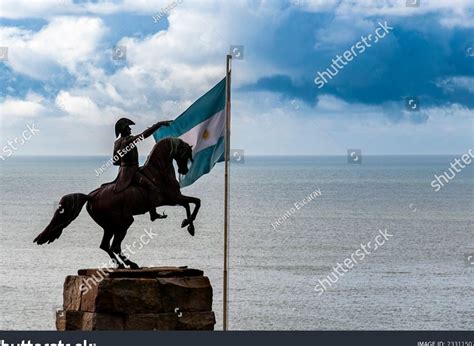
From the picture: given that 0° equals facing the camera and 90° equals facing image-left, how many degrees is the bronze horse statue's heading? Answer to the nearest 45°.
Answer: approximately 270°

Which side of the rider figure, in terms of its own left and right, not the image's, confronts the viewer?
right
